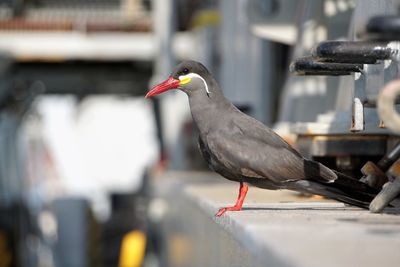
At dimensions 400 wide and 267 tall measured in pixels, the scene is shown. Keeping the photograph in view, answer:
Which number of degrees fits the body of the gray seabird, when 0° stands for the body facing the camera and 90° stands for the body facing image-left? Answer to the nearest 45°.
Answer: approximately 90°
